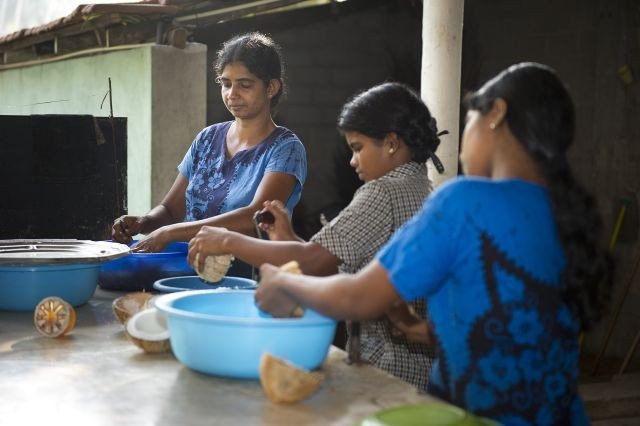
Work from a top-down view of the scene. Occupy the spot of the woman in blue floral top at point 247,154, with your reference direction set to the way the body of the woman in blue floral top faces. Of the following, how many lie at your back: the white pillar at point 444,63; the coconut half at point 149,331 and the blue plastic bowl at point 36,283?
1

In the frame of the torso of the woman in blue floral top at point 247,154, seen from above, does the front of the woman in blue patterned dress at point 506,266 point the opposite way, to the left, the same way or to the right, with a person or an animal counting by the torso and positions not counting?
to the right

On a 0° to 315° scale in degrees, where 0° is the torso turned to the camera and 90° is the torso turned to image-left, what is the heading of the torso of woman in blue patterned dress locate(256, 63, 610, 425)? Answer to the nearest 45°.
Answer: approximately 135°

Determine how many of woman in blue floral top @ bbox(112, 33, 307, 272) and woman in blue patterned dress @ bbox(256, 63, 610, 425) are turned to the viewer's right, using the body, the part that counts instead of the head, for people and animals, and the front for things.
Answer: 0

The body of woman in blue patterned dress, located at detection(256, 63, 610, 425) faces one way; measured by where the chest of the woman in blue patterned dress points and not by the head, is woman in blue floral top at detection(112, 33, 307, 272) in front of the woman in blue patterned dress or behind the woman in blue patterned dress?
in front

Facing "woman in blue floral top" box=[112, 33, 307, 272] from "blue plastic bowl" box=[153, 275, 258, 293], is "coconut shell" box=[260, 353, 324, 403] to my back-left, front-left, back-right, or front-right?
back-right

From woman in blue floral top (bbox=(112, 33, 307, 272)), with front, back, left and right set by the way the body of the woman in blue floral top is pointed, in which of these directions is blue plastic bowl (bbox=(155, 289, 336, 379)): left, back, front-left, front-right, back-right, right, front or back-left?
front-left

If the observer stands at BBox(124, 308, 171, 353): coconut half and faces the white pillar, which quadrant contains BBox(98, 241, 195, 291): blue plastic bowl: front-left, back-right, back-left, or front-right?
front-left

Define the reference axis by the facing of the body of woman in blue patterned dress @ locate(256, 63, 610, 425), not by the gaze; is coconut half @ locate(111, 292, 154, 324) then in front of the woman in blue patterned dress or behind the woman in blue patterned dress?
in front

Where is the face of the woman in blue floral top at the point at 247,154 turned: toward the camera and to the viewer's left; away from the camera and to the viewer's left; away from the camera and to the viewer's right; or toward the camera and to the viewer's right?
toward the camera and to the viewer's left

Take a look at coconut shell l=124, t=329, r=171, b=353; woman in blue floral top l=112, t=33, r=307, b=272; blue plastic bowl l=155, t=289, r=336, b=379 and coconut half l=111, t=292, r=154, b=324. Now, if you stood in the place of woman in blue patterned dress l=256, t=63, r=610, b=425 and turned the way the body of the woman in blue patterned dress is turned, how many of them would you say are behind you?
0

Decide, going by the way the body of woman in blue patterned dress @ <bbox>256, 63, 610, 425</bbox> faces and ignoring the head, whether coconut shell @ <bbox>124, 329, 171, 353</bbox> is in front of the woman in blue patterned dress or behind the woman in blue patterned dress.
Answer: in front

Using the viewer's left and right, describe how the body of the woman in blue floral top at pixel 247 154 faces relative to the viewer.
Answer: facing the viewer and to the left of the viewer

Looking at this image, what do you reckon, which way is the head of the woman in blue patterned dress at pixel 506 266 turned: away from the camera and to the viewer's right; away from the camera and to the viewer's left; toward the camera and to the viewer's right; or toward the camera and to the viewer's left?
away from the camera and to the viewer's left

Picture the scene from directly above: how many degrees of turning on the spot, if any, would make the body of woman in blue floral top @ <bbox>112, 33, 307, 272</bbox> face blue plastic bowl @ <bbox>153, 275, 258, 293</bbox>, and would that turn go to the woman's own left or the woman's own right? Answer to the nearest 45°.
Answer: approximately 45° to the woman's own left

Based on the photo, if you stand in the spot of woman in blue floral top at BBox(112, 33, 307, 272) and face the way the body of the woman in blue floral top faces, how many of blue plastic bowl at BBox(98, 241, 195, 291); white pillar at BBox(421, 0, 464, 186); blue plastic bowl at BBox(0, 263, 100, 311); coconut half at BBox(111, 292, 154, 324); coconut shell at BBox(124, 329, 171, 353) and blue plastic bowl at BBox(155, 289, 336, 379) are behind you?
1
